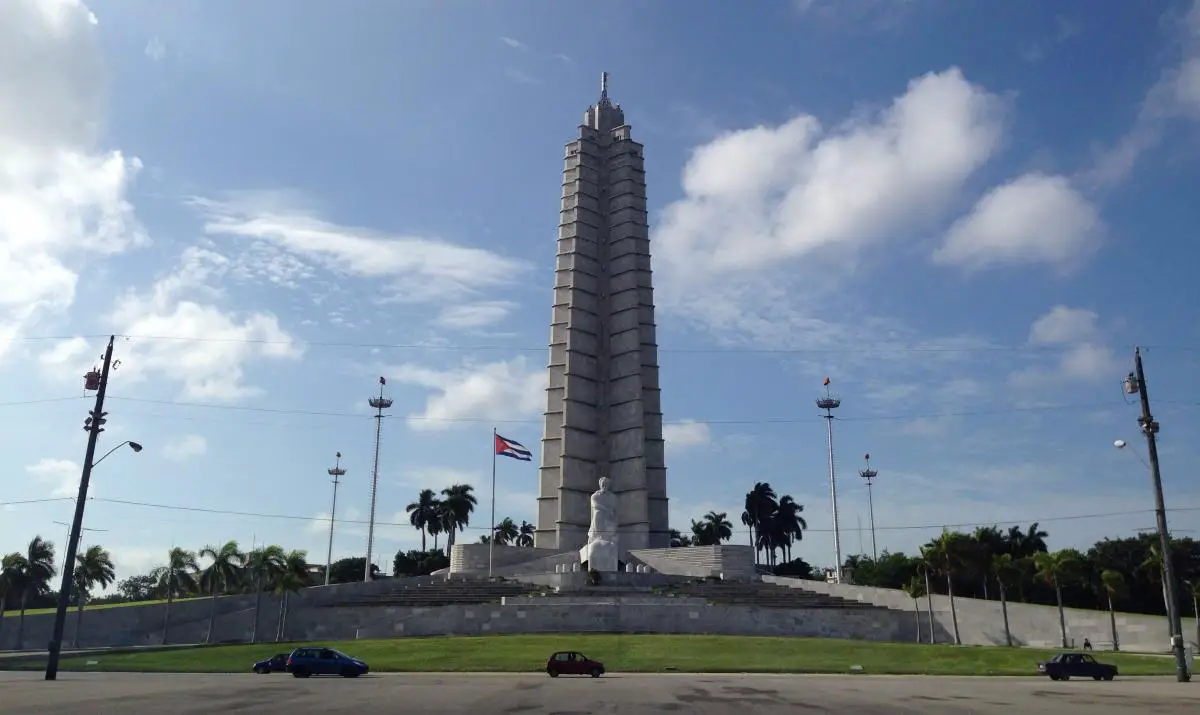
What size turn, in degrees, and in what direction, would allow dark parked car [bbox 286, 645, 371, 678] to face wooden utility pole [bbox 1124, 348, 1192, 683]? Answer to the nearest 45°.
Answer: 0° — it already faces it

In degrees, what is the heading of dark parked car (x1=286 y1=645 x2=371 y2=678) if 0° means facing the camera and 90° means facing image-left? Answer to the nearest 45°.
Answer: approximately 270°

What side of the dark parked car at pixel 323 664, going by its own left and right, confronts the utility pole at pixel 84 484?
back
